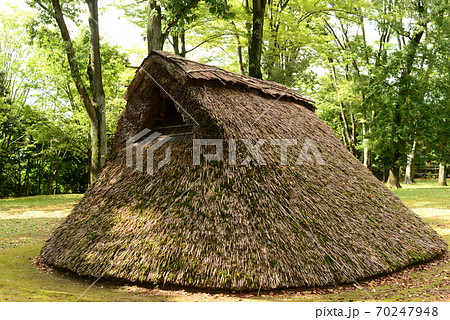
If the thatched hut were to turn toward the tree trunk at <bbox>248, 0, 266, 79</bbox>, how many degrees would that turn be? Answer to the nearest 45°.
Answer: approximately 135° to its right

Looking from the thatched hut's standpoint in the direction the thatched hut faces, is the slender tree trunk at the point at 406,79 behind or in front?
behind

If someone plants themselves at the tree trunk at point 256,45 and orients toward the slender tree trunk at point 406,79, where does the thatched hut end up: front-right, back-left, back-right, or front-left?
back-right

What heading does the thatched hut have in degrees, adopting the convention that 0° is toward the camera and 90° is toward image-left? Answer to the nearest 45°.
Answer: approximately 45°

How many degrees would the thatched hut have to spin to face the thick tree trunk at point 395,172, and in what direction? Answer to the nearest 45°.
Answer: approximately 180°
